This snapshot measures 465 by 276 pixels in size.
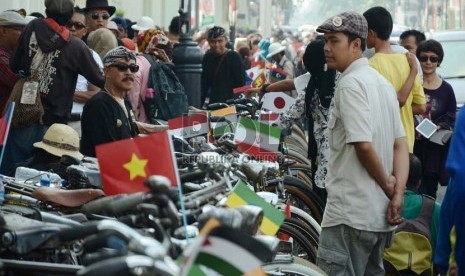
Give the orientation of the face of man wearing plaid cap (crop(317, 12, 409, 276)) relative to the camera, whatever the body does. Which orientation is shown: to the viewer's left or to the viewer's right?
to the viewer's left

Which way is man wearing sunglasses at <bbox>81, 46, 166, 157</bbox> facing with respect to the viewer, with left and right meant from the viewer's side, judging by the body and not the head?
facing the viewer and to the right of the viewer
